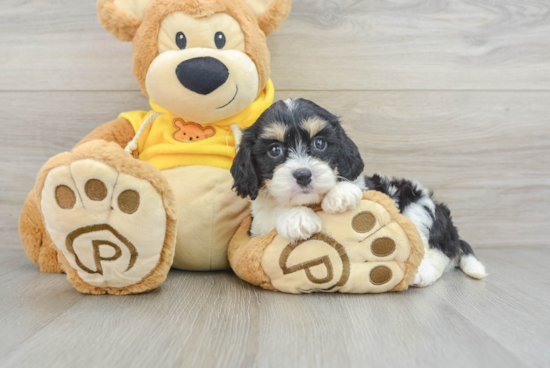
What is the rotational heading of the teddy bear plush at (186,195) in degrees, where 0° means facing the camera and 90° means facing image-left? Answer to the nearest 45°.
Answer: approximately 0°
